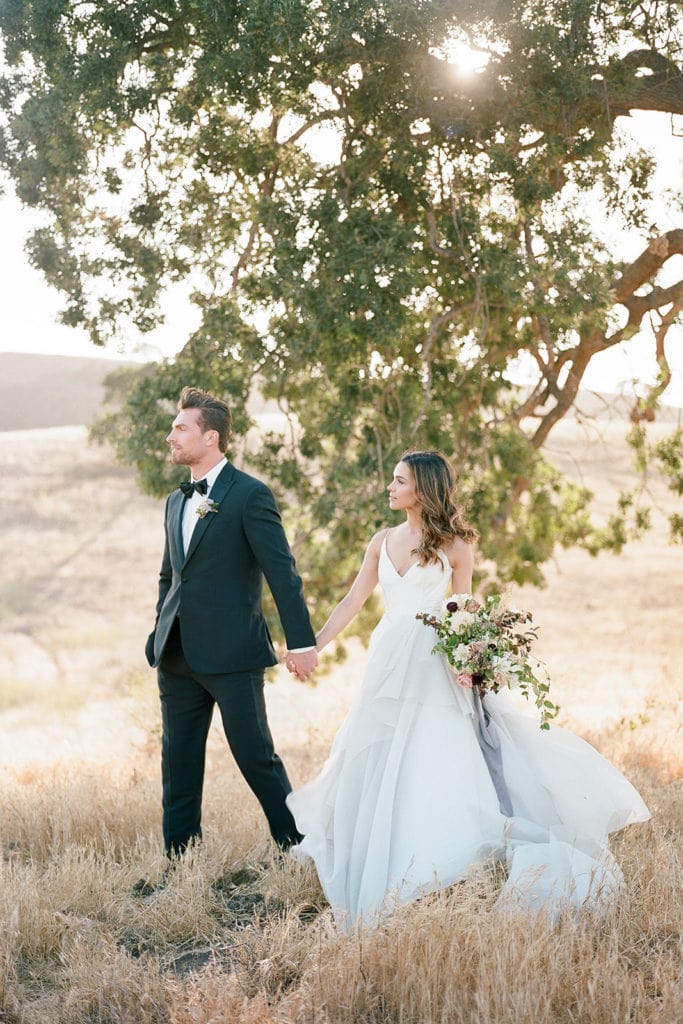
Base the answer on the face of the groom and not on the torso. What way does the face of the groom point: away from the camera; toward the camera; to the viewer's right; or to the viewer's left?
to the viewer's left

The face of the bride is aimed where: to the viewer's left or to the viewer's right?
to the viewer's left

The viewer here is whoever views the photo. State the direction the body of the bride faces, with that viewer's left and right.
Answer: facing the viewer and to the left of the viewer

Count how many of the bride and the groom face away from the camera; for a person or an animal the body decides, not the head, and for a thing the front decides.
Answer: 0

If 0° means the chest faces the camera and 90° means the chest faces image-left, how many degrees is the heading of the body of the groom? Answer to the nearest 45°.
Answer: approximately 45°

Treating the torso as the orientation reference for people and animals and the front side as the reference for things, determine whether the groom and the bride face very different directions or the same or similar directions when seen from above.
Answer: same or similar directions

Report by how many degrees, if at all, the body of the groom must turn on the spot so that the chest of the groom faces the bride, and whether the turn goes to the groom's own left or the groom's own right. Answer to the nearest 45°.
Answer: approximately 90° to the groom's own left
